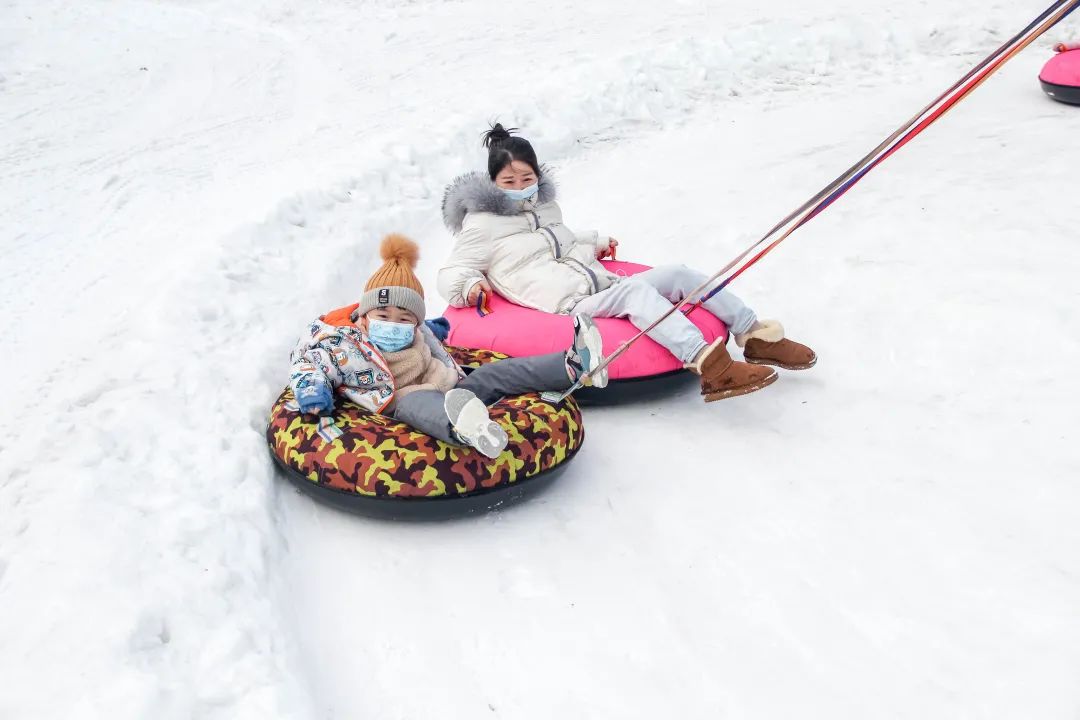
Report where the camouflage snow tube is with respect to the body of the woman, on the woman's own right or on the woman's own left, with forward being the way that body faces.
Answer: on the woman's own right

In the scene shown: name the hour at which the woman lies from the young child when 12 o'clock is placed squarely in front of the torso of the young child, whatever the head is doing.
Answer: The woman is roughly at 9 o'clock from the young child.

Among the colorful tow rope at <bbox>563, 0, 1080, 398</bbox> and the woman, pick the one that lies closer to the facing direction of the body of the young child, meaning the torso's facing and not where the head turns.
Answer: the colorful tow rope

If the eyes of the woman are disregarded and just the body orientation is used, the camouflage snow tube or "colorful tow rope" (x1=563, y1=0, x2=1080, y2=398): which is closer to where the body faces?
the colorful tow rope

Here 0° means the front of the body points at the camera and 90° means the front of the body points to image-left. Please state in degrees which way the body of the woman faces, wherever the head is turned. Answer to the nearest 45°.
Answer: approximately 315°

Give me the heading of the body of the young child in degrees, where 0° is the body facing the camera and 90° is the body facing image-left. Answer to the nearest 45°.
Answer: approximately 315°

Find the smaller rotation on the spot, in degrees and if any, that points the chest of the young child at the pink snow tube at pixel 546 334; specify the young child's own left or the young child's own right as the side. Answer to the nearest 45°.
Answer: approximately 90° to the young child's own left

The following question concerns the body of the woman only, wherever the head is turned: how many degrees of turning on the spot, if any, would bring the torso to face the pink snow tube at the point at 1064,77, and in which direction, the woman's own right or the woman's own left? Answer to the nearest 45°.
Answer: approximately 90° to the woman's own left
